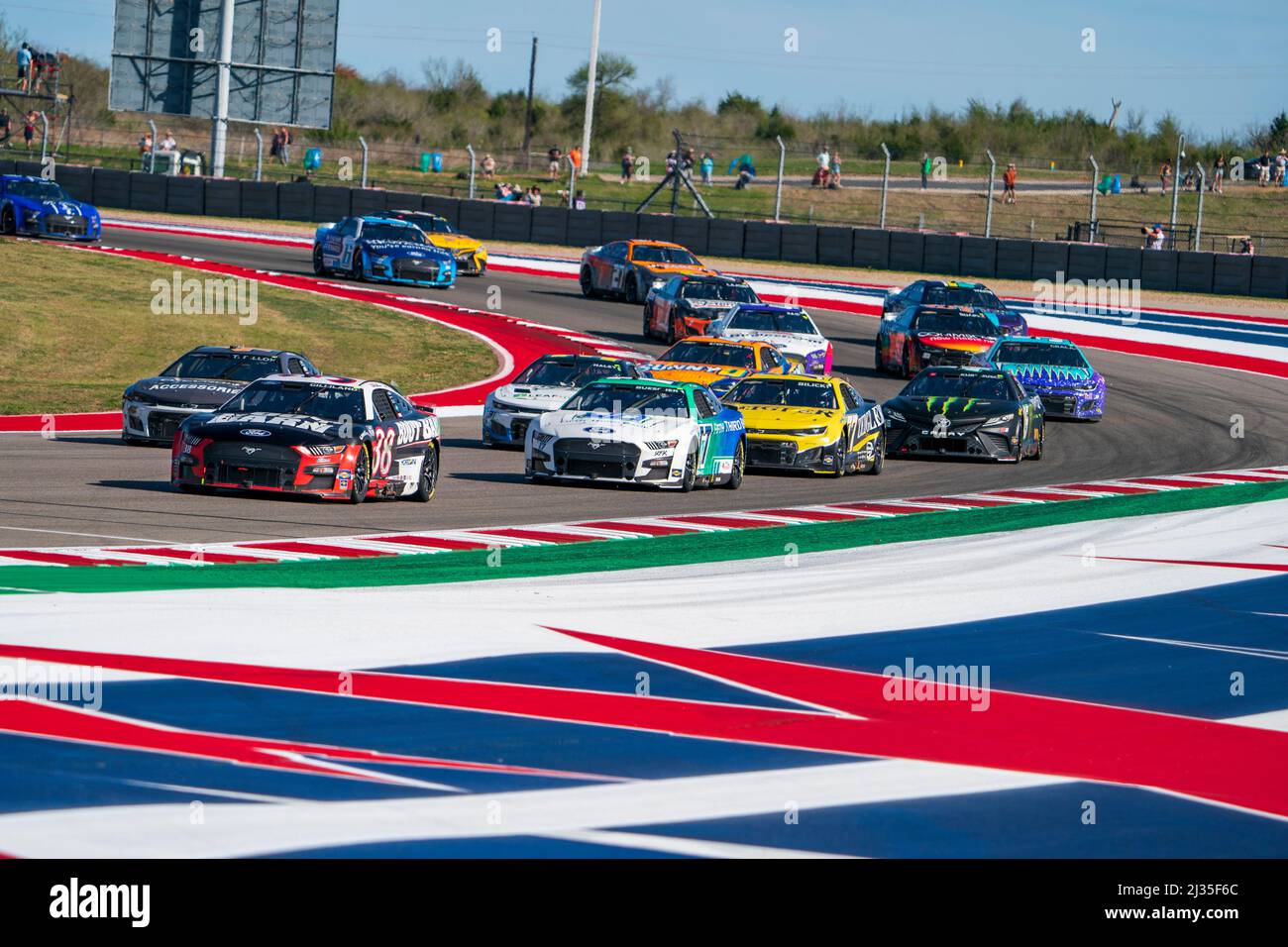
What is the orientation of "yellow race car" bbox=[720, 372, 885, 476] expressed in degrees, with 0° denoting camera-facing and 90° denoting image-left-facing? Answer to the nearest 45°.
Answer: approximately 45°

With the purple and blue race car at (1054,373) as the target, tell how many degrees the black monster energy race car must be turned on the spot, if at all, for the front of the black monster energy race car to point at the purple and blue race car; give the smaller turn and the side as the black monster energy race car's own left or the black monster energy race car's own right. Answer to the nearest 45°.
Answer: approximately 180°

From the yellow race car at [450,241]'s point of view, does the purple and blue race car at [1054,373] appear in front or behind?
in front

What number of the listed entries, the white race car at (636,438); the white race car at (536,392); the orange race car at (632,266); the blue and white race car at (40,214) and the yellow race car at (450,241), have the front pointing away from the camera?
0

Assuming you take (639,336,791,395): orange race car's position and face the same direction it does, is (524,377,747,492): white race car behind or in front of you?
in front

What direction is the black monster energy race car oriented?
toward the camera

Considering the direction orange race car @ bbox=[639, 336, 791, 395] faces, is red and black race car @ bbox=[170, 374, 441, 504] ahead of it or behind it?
ahead

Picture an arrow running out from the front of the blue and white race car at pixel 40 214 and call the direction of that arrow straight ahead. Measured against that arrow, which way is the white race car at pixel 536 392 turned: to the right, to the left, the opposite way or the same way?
to the right

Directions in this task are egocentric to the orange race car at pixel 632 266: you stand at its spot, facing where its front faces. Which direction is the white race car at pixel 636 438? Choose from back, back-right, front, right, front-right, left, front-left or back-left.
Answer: front-right

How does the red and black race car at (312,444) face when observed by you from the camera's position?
facing the viewer and to the left of the viewer

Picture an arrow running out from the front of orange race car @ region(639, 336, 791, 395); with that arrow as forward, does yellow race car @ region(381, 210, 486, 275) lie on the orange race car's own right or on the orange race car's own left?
on the orange race car's own right

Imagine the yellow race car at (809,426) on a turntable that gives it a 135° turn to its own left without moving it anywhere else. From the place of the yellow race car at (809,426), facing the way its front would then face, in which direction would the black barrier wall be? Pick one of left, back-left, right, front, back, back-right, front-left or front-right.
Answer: left
